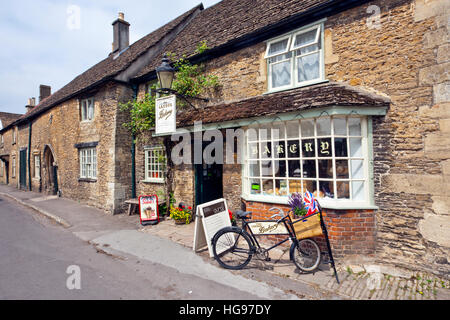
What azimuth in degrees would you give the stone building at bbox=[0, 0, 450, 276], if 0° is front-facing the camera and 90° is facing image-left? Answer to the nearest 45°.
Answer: approximately 45°

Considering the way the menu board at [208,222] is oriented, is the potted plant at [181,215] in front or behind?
behind
